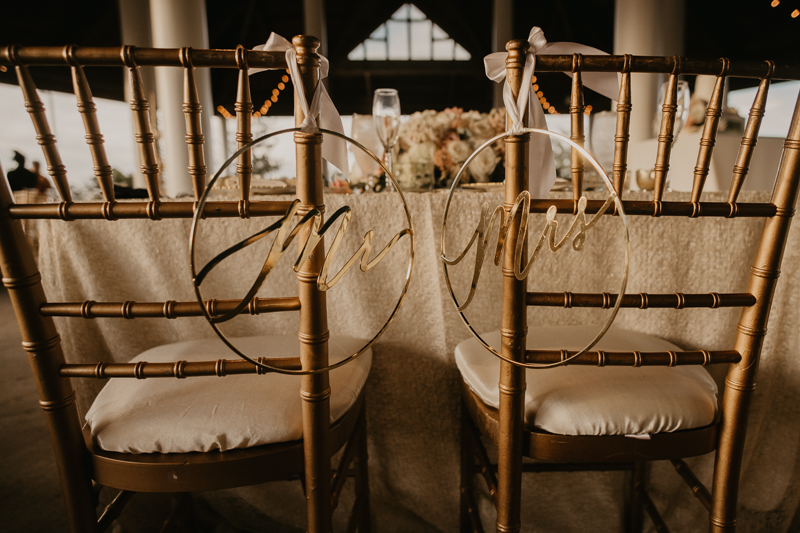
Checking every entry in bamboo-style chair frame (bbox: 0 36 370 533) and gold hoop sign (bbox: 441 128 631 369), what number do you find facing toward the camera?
1

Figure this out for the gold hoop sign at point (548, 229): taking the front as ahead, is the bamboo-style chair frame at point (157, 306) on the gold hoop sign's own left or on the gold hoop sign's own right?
on the gold hoop sign's own right

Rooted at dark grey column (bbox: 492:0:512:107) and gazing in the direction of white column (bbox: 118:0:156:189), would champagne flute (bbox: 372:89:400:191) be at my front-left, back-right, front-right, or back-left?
front-left

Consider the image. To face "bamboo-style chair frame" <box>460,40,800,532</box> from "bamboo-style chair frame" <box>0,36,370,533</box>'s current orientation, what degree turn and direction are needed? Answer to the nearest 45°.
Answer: approximately 90° to its right

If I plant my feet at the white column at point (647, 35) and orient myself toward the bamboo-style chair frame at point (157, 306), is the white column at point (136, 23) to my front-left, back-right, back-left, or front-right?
front-right

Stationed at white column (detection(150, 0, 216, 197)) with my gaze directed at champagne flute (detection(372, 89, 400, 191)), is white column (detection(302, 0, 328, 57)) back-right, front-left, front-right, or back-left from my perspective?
back-left

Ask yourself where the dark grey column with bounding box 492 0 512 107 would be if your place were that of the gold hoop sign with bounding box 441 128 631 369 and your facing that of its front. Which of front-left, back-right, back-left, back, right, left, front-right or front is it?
back

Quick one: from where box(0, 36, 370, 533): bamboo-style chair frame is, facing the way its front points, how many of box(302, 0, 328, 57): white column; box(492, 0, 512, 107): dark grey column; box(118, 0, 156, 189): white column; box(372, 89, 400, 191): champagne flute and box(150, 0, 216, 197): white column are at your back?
0

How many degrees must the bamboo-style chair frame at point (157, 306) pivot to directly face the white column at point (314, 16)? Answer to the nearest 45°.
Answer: approximately 45° to its left

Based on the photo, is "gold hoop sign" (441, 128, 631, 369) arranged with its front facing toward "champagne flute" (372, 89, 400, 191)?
no

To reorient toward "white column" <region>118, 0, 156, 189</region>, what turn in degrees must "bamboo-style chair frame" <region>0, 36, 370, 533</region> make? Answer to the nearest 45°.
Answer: approximately 45° to its left

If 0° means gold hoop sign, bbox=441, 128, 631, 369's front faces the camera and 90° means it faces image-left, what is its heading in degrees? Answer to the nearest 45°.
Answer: approximately 0°

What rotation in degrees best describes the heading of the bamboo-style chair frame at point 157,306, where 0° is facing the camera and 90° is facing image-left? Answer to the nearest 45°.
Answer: approximately 225°

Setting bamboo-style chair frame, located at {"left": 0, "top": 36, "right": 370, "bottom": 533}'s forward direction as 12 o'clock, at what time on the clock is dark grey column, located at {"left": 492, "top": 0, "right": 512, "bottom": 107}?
The dark grey column is roughly at 12 o'clock from the bamboo-style chair frame.

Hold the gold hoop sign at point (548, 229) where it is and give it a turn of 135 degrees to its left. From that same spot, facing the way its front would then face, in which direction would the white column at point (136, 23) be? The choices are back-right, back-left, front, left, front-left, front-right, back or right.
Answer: left

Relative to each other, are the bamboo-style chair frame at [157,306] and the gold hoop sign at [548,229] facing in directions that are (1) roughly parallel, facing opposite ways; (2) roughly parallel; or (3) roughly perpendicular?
roughly parallel, facing opposite ways

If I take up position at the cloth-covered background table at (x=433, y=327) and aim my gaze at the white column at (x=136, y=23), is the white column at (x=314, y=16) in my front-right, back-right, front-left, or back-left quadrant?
front-right

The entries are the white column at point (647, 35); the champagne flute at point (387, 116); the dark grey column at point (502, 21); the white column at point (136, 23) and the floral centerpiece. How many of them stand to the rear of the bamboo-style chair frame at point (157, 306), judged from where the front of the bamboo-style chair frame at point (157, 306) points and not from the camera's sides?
0

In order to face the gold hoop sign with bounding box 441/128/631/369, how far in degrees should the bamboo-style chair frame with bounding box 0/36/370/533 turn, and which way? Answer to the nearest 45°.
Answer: approximately 90° to its right

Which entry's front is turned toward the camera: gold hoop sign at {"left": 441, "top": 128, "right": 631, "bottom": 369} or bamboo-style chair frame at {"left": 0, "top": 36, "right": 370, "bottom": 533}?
the gold hoop sign

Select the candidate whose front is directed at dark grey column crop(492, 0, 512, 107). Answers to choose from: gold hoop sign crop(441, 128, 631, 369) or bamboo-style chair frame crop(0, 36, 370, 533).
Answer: the bamboo-style chair frame
